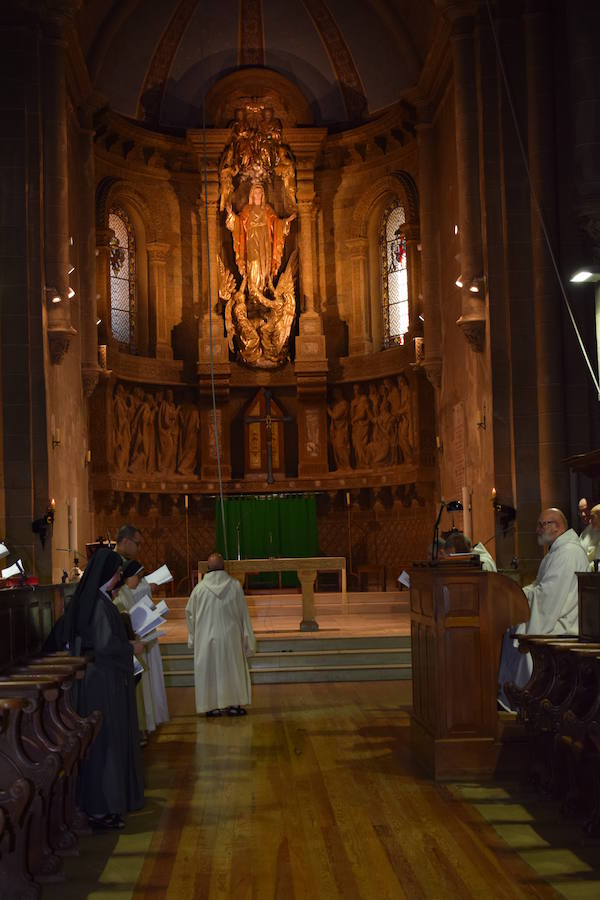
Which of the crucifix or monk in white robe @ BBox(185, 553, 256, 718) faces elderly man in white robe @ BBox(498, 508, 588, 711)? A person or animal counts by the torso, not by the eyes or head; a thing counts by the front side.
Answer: the crucifix

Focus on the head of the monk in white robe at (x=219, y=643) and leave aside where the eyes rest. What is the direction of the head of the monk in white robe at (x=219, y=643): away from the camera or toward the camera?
away from the camera

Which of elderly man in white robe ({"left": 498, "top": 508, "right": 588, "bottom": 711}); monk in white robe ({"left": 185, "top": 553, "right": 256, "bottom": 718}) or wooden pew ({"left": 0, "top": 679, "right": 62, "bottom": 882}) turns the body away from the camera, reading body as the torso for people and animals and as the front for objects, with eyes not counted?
the monk in white robe

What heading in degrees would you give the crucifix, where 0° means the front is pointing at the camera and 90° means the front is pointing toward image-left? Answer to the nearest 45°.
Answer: approximately 0°

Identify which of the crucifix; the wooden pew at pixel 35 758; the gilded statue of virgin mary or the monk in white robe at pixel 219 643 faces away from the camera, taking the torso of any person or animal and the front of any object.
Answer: the monk in white robe

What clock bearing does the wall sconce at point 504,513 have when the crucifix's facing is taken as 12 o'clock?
The wall sconce is roughly at 11 o'clock from the crucifix.

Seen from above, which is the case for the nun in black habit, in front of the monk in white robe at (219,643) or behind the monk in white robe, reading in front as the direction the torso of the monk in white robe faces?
behind

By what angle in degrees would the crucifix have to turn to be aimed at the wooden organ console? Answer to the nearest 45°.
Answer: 0° — it already faces it

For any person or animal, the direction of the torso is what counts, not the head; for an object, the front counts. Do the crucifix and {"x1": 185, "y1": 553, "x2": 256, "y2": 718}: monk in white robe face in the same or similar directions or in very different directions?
very different directions

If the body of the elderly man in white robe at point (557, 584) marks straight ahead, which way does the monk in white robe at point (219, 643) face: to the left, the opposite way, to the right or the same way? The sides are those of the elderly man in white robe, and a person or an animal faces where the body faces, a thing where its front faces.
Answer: to the right

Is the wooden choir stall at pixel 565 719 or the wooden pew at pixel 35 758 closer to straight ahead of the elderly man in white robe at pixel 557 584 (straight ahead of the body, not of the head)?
the wooden pew

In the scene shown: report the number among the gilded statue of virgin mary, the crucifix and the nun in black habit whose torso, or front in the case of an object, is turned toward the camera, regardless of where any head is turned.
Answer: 2

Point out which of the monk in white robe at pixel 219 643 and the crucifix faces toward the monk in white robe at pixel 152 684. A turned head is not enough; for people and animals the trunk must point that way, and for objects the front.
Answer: the crucifix

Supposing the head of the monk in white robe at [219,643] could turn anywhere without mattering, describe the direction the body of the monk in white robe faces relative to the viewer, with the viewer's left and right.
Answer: facing away from the viewer

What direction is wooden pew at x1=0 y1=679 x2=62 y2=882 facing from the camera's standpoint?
to the viewer's right
